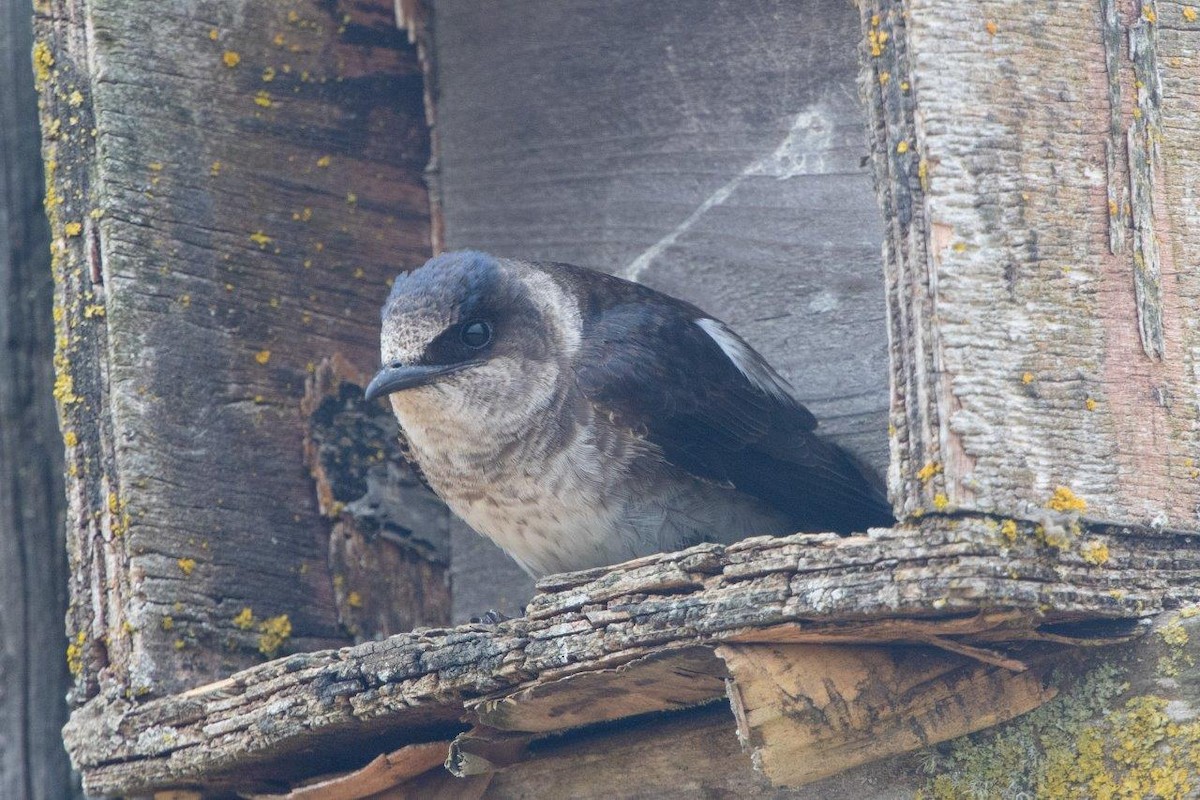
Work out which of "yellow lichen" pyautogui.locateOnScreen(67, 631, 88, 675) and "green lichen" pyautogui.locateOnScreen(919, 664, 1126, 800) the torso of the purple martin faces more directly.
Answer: the yellow lichen

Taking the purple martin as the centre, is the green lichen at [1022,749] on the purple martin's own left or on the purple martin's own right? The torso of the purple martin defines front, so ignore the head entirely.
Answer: on the purple martin's own left

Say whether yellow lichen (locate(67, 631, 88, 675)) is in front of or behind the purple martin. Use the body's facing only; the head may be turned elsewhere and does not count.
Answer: in front

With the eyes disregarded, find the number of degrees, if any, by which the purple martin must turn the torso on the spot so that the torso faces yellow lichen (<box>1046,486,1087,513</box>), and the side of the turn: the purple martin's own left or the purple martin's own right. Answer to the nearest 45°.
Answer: approximately 90° to the purple martin's own left

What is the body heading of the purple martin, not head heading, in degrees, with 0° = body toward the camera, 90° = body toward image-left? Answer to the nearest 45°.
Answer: approximately 45°

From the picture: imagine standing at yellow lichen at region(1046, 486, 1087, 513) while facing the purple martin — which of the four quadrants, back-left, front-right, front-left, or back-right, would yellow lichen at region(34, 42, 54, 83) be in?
front-left

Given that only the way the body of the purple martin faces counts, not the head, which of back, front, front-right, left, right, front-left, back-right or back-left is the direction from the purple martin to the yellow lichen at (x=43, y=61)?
front-right

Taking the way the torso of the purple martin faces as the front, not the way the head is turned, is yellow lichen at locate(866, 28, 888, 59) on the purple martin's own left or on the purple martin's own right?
on the purple martin's own left

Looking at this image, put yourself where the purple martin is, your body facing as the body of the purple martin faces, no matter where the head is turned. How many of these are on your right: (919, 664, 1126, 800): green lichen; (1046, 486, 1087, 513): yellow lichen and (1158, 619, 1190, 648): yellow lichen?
0

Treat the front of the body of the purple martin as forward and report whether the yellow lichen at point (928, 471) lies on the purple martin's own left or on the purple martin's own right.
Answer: on the purple martin's own left
